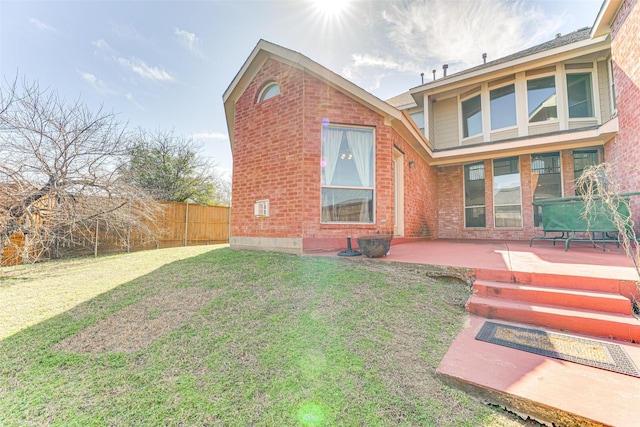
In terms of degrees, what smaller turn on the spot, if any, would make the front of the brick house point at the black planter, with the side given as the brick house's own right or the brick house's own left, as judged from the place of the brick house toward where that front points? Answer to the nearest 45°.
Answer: approximately 180°

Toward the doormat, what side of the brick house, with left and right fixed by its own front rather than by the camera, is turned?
back

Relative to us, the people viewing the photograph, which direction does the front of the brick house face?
facing away from the viewer

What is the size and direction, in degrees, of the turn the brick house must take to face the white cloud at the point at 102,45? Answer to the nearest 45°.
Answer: approximately 90° to its left

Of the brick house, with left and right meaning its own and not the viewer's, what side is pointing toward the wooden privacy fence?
left
